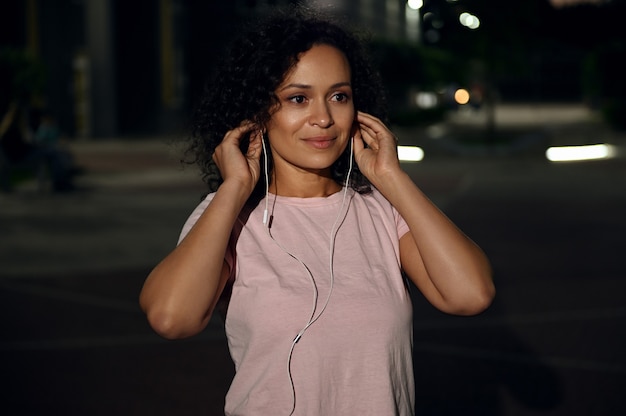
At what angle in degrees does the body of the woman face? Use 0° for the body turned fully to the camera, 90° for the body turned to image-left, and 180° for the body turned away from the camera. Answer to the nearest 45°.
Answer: approximately 0°

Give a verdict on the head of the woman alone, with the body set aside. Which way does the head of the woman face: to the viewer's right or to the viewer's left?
to the viewer's right
